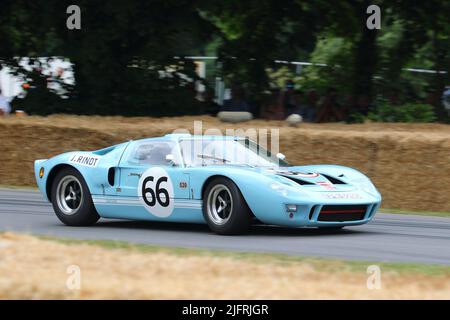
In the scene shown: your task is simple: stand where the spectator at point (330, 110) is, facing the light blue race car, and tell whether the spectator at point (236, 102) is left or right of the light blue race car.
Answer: right

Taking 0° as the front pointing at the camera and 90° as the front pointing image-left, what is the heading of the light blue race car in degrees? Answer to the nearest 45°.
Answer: approximately 315°

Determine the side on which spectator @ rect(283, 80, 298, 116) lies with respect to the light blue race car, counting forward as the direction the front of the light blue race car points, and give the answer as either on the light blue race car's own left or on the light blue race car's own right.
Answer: on the light blue race car's own left

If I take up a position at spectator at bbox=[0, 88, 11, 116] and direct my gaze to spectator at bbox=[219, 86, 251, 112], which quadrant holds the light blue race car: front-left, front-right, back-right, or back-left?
front-right

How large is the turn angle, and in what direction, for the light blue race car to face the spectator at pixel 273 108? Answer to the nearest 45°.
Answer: approximately 135° to its left

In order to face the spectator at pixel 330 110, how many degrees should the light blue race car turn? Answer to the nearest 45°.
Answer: approximately 135° to its left

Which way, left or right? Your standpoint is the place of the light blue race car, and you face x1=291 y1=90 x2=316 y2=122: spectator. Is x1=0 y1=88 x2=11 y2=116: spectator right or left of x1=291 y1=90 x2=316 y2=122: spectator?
left

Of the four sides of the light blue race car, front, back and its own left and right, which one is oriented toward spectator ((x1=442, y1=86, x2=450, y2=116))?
left
